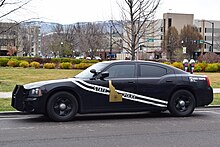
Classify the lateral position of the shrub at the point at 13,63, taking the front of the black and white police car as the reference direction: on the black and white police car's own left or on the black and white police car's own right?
on the black and white police car's own right

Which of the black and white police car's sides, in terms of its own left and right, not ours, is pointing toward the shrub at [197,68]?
right

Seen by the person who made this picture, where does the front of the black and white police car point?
facing to the left of the viewer
